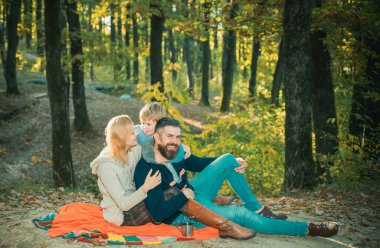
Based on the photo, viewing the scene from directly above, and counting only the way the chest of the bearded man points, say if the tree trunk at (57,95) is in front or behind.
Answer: behind

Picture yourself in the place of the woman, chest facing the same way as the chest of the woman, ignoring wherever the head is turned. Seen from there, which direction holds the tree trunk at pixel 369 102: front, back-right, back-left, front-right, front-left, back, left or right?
front-left

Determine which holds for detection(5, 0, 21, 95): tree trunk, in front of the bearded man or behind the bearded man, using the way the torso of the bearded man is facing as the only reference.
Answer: behind

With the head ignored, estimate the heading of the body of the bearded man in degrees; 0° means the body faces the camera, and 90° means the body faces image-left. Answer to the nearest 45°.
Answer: approximately 315°

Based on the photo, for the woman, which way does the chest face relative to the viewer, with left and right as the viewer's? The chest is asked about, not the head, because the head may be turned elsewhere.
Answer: facing to the right of the viewer

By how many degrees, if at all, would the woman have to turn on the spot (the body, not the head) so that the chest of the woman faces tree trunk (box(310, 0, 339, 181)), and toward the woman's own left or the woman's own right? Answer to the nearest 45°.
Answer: approximately 45° to the woman's own left

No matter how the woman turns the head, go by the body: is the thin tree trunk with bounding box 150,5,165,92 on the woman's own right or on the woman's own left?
on the woman's own left
